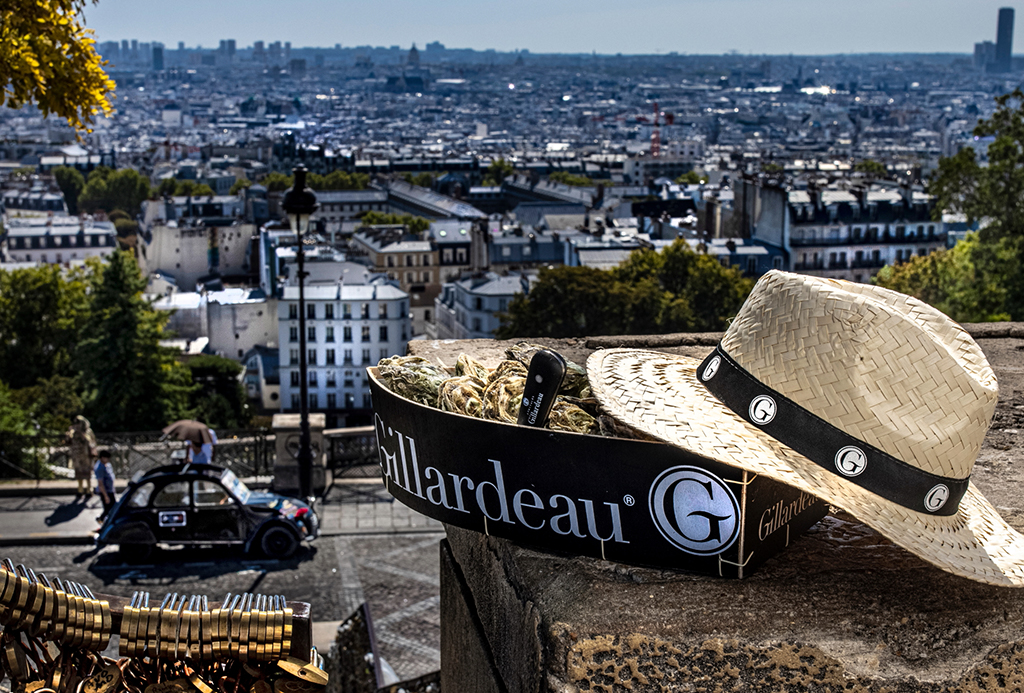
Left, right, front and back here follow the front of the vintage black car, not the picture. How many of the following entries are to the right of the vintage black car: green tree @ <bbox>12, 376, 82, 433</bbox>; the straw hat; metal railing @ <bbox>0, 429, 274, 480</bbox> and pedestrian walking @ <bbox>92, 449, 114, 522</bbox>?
1

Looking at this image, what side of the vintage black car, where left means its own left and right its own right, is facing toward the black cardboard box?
right

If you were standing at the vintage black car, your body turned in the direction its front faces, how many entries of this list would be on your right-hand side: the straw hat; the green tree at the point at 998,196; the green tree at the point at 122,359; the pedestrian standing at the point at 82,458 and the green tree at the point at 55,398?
1

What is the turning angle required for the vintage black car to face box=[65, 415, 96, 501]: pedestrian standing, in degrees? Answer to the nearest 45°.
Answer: approximately 135° to its left

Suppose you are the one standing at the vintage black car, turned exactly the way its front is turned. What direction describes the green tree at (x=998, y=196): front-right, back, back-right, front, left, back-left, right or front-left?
front-left

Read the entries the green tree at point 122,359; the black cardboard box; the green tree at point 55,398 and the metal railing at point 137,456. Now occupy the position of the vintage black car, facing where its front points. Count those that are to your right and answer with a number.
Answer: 1

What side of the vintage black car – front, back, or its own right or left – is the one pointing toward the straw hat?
right

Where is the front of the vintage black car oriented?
to the viewer's right

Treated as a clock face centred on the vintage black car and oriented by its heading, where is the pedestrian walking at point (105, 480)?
The pedestrian walking is roughly at 8 o'clock from the vintage black car.

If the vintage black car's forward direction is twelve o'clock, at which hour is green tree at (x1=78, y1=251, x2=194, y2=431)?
The green tree is roughly at 9 o'clock from the vintage black car.
